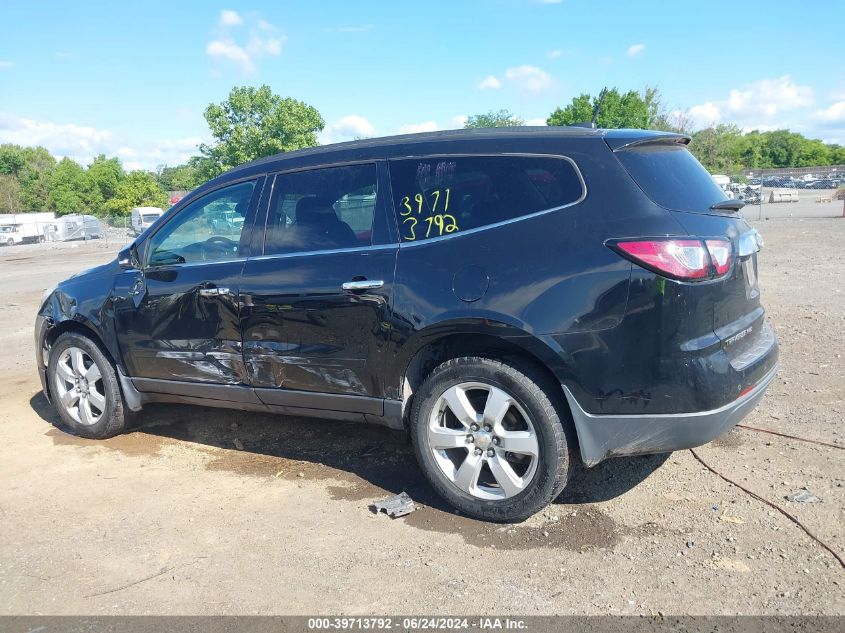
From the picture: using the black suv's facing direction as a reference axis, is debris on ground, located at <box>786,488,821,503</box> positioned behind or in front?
behind

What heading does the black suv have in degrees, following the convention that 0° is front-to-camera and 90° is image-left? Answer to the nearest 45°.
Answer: approximately 135°

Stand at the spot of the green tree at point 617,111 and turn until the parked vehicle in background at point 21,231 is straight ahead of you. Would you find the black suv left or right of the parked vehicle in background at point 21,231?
left

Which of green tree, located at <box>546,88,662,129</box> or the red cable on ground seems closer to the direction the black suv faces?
the green tree

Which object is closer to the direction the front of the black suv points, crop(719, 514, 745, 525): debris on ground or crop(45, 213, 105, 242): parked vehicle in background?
the parked vehicle in background

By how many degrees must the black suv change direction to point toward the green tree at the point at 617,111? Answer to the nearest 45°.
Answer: approximately 45° to its right

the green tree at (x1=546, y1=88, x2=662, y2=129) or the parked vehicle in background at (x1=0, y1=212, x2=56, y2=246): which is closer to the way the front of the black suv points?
the parked vehicle in background

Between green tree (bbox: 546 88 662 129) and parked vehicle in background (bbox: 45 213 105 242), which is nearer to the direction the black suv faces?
the parked vehicle in background
